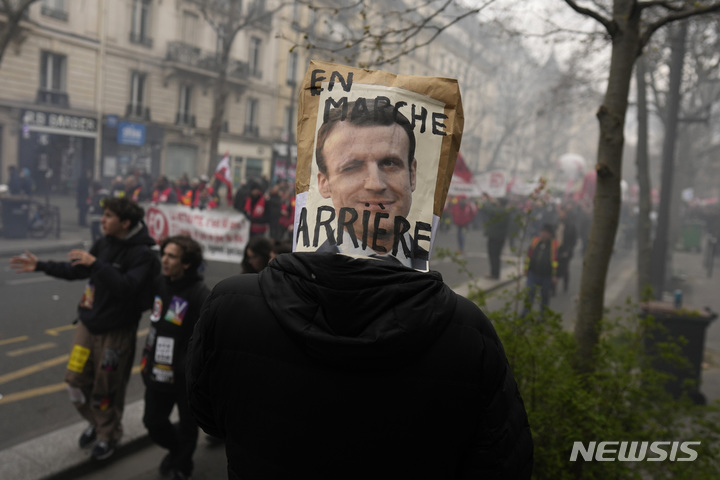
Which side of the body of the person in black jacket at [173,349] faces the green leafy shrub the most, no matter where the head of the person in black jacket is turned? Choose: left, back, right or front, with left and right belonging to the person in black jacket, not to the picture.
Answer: left

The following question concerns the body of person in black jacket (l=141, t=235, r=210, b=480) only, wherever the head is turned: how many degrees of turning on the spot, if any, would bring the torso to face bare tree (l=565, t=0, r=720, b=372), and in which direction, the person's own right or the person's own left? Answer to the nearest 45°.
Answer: approximately 135° to the person's own left

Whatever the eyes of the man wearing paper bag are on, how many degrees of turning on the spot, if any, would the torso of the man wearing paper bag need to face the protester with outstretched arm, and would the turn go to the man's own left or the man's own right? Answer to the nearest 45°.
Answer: approximately 45° to the man's own left

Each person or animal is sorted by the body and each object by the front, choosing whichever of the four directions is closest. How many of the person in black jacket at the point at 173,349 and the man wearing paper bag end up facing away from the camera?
1

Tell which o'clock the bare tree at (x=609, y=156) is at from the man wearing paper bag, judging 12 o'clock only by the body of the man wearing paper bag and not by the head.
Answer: The bare tree is roughly at 1 o'clock from the man wearing paper bag.

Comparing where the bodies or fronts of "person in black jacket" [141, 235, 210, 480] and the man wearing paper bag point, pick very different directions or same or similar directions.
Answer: very different directions

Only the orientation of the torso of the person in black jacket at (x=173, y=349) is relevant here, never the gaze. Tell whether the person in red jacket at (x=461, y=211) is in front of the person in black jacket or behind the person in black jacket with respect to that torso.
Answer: behind

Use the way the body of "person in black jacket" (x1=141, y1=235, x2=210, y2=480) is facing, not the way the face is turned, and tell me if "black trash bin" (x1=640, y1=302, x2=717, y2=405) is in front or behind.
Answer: behind

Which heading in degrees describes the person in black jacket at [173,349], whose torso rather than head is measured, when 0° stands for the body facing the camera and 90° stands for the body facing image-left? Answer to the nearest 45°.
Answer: approximately 45°

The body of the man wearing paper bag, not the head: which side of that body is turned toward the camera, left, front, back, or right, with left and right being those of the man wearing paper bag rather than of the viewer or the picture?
back

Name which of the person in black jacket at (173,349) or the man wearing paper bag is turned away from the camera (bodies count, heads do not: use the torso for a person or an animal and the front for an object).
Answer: the man wearing paper bag
